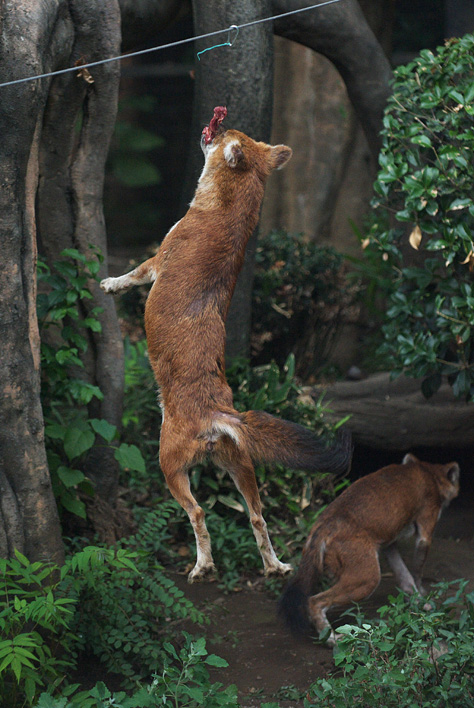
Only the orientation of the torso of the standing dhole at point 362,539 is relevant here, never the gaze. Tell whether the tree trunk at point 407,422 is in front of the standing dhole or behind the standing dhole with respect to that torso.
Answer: in front

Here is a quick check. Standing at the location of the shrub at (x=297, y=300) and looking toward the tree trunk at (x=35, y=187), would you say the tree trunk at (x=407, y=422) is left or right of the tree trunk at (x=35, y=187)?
left

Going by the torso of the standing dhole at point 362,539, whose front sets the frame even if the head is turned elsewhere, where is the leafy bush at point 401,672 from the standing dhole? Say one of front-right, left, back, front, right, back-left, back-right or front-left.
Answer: back-right

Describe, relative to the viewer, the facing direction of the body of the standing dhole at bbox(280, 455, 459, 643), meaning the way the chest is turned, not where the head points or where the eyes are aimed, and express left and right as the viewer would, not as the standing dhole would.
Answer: facing away from the viewer and to the right of the viewer

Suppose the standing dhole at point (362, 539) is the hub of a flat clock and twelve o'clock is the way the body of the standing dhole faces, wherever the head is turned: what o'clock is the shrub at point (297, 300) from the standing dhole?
The shrub is roughly at 10 o'clock from the standing dhole.

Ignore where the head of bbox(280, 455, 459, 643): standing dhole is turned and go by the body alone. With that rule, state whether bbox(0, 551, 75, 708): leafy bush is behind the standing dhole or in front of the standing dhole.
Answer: behind

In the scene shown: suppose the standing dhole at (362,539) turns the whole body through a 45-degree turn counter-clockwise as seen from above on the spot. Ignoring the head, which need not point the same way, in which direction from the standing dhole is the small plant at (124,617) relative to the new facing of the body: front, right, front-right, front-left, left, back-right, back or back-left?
back-left

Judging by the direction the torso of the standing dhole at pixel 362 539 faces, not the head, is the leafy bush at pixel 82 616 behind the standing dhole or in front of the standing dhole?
behind

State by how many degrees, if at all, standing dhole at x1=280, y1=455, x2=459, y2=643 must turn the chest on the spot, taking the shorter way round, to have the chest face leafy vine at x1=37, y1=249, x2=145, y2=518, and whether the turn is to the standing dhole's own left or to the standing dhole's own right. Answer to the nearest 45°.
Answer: approximately 135° to the standing dhole's own left

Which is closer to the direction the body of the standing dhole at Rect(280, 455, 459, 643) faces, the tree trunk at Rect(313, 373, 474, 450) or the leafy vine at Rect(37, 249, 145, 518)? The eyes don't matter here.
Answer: the tree trunk
